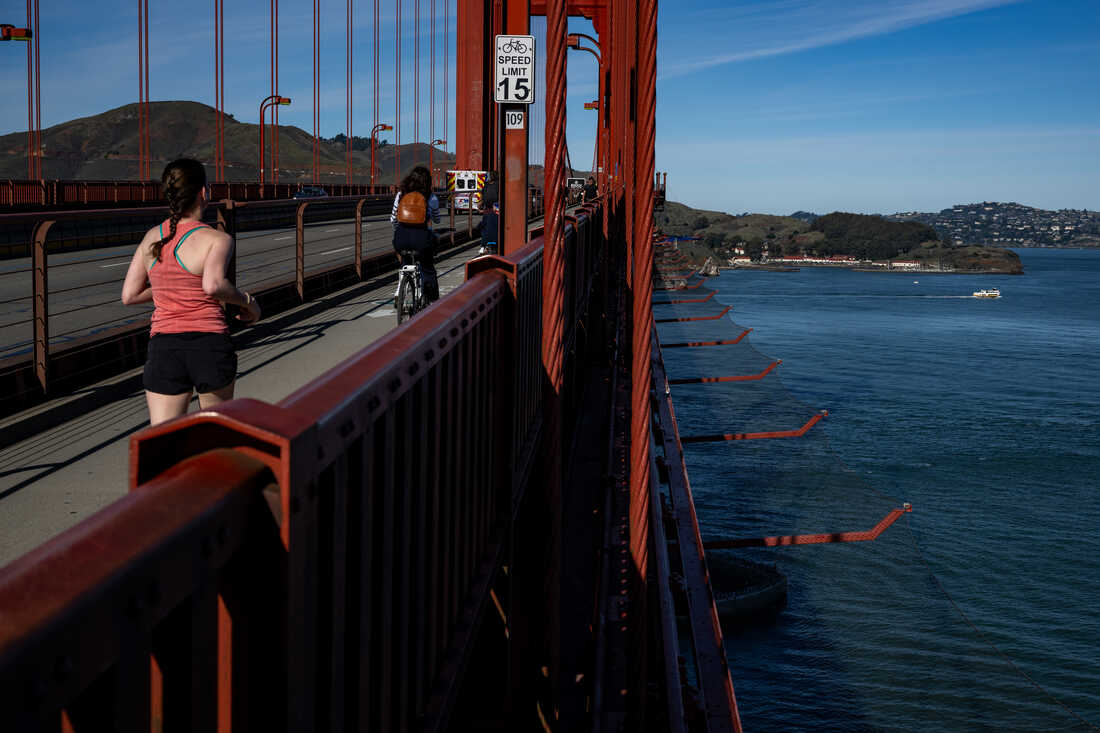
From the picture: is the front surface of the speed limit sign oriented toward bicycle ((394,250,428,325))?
no

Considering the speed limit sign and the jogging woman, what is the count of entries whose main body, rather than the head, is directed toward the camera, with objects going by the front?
1

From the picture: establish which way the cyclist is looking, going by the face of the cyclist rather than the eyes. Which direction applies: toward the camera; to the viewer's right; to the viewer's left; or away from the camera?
away from the camera

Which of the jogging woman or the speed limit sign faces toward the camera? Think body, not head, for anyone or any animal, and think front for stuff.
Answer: the speed limit sign

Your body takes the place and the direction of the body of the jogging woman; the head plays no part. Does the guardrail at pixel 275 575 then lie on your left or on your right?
on your right

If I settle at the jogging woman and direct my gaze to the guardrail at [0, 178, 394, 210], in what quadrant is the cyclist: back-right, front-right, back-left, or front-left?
front-right

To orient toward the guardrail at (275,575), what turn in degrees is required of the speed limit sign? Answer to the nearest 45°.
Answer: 0° — it already faces it

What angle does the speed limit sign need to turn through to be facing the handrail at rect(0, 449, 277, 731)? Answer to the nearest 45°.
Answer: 0° — it already faces it

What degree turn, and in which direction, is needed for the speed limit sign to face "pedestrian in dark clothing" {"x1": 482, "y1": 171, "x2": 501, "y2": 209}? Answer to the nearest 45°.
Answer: approximately 180°

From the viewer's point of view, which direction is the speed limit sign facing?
toward the camera

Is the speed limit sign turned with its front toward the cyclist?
no

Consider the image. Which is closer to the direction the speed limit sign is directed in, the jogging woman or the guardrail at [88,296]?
the jogging woman

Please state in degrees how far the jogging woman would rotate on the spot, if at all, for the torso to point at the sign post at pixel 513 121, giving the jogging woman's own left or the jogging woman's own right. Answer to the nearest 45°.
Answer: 0° — they already face it

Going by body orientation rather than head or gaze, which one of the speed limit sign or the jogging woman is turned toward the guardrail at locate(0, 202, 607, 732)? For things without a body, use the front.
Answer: the speed limit sign

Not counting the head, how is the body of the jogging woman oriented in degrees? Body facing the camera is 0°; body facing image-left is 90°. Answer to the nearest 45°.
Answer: approximately 225°

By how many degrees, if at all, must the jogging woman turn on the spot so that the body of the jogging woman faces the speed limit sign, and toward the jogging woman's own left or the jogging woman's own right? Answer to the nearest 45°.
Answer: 0° — they already face it
